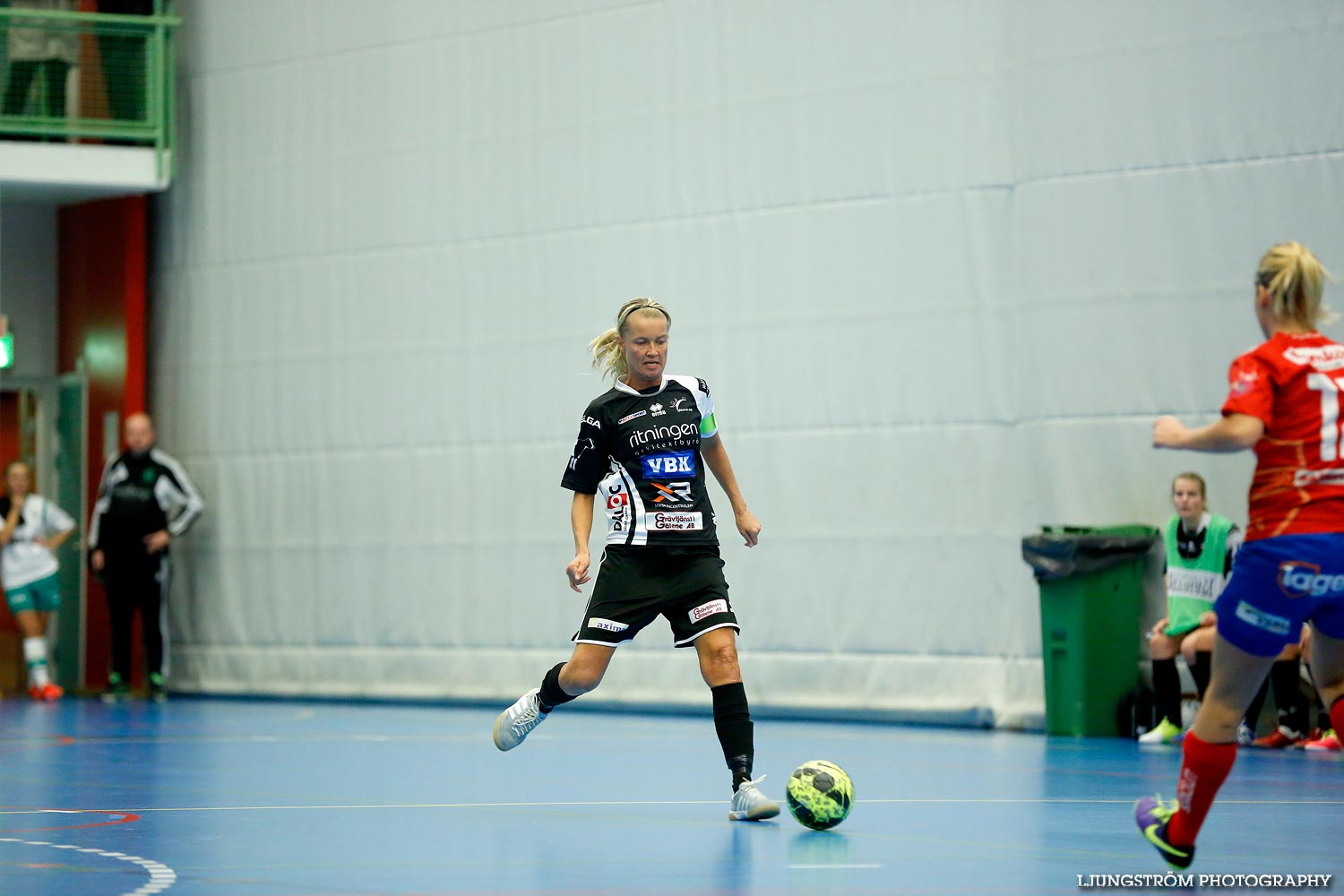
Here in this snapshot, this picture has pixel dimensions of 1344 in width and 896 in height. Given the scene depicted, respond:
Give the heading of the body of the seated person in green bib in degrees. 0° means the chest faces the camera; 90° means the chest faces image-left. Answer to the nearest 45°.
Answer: approximately 45°

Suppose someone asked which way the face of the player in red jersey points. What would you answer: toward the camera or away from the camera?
away from the camera

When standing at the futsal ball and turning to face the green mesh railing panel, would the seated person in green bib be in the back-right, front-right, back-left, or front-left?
front-right

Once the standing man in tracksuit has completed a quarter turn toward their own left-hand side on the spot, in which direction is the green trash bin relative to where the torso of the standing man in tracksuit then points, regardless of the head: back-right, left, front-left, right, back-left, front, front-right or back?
front-right

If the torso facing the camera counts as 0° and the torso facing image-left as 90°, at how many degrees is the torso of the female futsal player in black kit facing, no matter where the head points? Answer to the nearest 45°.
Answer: approximately 315°

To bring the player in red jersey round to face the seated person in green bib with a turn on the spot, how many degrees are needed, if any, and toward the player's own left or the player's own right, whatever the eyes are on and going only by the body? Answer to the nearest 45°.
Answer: approximately 45° to the player's own right

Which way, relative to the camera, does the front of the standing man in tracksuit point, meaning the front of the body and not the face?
toward the camera

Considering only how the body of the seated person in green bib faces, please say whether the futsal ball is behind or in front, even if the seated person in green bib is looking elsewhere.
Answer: in front

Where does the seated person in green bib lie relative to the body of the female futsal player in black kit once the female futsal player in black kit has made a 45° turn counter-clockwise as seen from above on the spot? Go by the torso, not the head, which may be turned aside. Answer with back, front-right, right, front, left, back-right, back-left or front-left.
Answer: front-left

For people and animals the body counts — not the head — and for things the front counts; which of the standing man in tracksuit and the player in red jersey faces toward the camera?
the standing man in tracksuit

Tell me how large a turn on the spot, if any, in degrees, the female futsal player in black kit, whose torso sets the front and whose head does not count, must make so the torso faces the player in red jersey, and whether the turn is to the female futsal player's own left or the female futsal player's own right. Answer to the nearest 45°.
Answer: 0° — they already face them

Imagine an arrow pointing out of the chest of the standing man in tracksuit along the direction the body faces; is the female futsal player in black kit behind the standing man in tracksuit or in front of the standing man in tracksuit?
in front

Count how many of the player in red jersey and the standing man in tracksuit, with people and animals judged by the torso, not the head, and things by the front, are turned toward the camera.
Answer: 1

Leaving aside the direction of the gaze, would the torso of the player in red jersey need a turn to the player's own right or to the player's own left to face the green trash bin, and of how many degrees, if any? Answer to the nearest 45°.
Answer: approximately 45° to the player's own right

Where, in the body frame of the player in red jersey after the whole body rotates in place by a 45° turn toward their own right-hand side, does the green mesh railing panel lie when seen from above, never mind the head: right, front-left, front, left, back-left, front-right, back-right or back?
front-left
